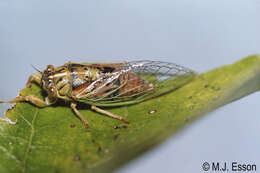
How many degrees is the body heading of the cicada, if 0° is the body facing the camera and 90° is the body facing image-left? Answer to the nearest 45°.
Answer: approximately 90°
